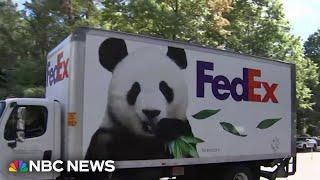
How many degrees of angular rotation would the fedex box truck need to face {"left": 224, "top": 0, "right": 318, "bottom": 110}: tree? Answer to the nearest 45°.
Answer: approximately 135° to its right

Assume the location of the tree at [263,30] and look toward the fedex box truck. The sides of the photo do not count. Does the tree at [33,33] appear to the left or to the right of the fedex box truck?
right

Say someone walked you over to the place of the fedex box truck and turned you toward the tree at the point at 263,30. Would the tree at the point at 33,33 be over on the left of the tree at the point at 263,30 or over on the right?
left

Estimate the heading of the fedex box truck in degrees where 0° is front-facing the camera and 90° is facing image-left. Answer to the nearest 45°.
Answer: approximately 45°

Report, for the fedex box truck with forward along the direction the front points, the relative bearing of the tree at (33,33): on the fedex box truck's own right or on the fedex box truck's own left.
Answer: on the fedex box truck's own right

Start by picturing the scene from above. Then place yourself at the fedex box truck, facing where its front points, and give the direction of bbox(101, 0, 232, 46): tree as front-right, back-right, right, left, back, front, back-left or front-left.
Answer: back-right
